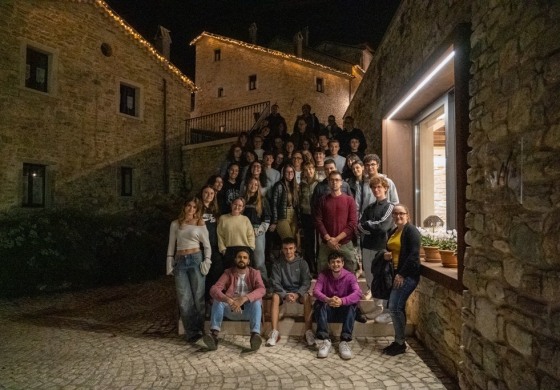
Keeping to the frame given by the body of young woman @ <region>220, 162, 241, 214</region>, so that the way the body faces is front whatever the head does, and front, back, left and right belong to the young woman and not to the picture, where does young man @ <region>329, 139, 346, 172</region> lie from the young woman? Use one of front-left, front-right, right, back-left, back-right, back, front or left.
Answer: left

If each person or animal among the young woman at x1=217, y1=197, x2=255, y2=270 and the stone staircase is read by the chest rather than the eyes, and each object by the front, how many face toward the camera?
2

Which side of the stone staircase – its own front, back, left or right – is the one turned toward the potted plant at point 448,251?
left

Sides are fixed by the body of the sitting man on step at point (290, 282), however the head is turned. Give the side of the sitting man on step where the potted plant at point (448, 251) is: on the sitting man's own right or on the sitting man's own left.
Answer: on the sitting man's own left

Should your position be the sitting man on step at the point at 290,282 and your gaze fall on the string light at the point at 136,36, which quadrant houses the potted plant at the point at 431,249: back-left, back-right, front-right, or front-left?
back-right
